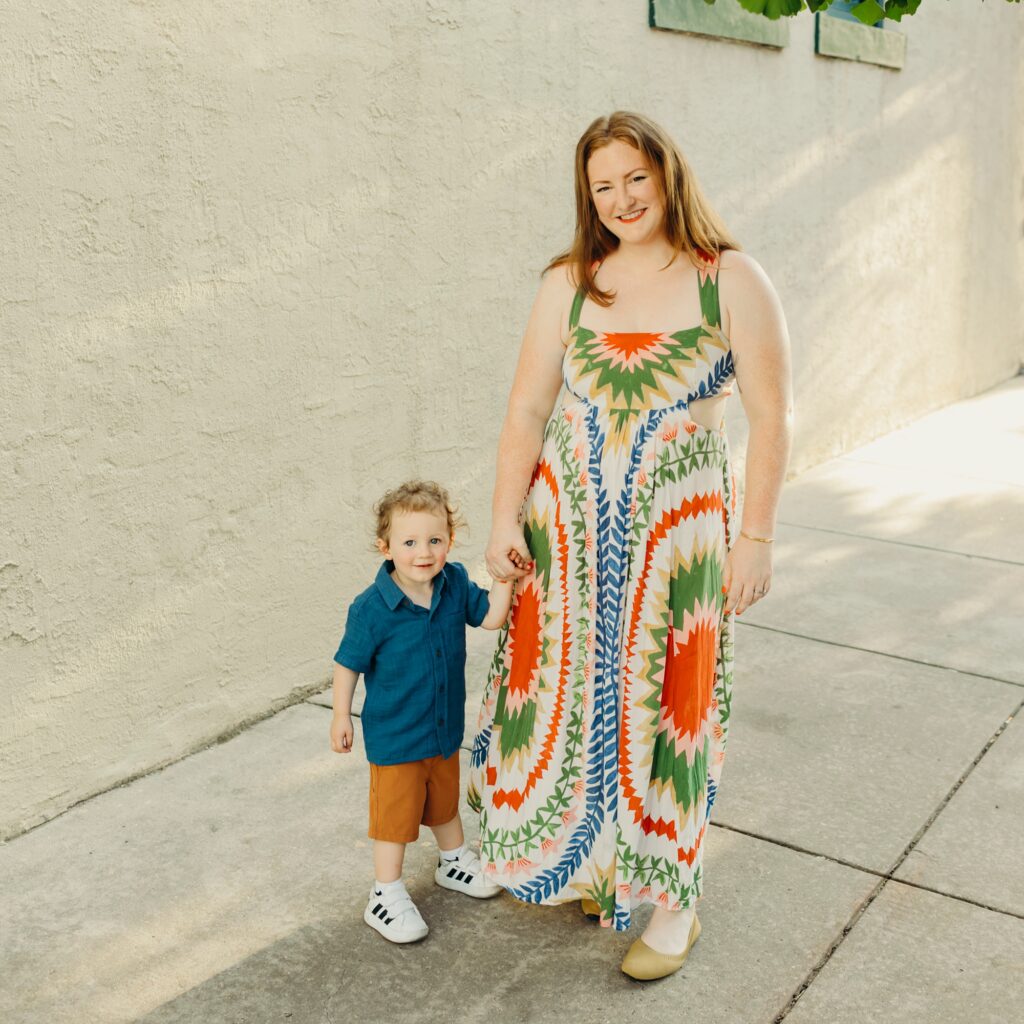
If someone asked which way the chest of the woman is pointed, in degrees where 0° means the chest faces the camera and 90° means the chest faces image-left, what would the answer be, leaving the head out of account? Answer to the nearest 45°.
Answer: approximately 0°

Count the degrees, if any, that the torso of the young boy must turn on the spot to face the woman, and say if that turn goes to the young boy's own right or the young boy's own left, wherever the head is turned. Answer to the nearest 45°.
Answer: approximately 45° to the young boy's own left

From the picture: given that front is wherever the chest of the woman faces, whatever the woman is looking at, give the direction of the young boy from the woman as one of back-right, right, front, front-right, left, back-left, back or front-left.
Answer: right

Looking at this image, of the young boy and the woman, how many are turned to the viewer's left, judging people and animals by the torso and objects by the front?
0

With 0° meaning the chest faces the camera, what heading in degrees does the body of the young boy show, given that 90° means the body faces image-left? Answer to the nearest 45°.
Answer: approximately 315°
